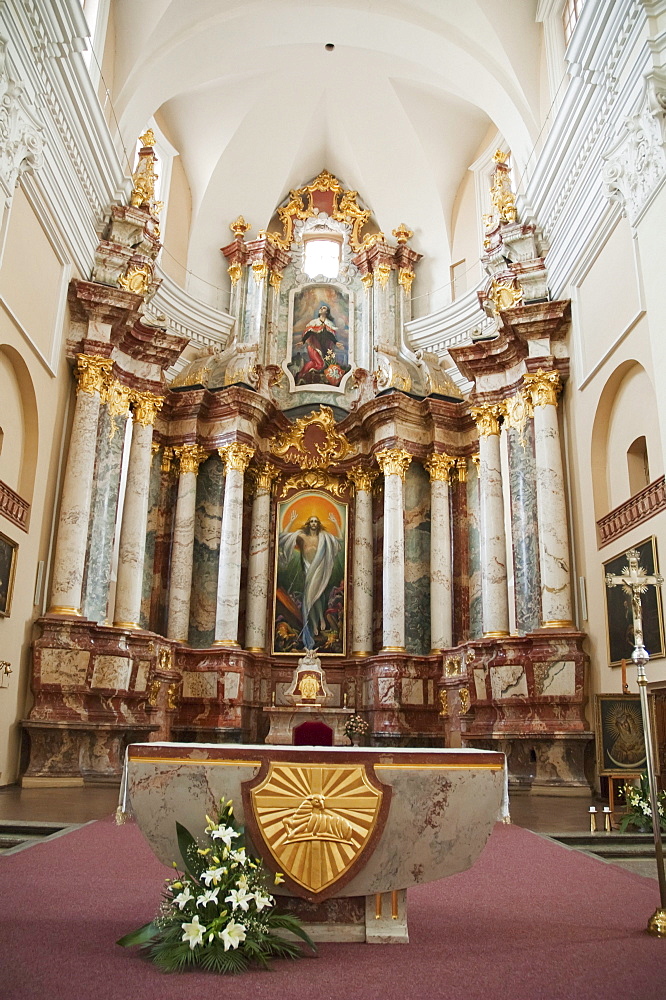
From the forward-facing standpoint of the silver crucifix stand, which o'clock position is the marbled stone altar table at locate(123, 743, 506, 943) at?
The marbled stone altar table is roughly at 2 o'clock from the silver crucifix stand.

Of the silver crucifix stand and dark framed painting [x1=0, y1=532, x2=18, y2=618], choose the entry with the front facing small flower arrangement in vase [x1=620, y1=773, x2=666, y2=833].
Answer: the dark framed painting

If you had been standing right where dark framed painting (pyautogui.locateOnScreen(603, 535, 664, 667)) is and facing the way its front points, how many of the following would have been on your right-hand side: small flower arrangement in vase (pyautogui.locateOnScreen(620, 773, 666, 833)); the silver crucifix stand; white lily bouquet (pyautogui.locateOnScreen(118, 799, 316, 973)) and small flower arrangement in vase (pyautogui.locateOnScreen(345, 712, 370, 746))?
1

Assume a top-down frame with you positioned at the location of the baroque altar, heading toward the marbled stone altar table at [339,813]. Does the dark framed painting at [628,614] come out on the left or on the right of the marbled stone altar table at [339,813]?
left

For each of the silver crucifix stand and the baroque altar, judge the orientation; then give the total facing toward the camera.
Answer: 2

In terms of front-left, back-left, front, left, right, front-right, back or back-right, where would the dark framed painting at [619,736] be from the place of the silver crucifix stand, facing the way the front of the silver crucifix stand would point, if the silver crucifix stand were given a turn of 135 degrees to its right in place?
front-right

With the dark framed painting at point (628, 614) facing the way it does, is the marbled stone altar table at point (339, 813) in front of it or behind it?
in front

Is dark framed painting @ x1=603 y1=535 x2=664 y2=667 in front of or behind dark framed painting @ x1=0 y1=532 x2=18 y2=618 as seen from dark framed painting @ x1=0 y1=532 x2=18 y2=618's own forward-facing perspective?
in front

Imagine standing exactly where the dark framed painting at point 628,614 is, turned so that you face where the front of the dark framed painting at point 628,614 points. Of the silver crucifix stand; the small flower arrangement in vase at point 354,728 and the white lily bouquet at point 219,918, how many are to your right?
1

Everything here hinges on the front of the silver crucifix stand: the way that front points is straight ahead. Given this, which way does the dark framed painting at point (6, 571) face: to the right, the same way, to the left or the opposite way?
to the left

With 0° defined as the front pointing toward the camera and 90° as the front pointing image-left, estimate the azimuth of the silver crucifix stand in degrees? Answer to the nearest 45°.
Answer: approximately 0°

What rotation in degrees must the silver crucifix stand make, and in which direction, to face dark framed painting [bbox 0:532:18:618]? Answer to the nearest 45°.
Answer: approximately 135° to its right

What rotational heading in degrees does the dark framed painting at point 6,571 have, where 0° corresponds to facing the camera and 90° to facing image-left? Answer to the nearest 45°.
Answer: approximately 315°
